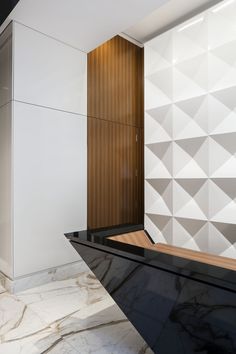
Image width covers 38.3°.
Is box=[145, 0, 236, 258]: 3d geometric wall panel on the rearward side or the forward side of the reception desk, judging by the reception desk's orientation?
on the rearward side

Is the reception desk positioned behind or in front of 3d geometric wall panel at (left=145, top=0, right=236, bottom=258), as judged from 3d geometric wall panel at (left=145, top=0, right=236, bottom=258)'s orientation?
in front

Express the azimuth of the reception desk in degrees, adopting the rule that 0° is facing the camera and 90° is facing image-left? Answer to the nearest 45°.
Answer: approximately 45°

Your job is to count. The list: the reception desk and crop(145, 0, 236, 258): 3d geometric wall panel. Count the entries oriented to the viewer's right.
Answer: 0
